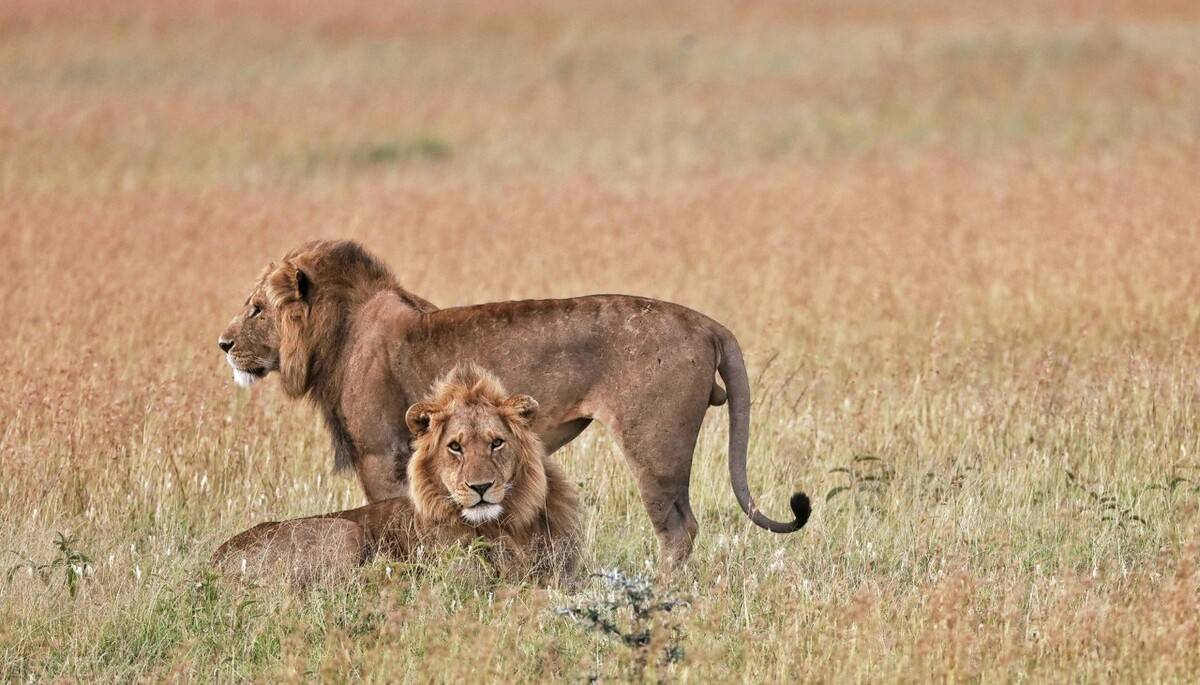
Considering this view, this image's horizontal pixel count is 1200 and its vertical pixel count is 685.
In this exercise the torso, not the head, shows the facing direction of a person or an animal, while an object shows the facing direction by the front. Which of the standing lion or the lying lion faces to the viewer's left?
the standing lion

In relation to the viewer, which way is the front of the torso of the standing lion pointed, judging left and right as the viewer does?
facing to the left of the viewer

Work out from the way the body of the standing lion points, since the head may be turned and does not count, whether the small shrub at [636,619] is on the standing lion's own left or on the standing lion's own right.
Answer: on the standing lion's own left

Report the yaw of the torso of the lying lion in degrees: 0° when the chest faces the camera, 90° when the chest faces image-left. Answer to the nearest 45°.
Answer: approximately 315°

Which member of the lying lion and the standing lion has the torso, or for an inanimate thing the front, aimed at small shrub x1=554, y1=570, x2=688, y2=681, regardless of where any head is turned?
the lying lion

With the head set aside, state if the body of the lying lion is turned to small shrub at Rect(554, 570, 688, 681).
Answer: yes

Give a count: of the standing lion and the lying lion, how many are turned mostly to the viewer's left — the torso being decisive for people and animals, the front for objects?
1
